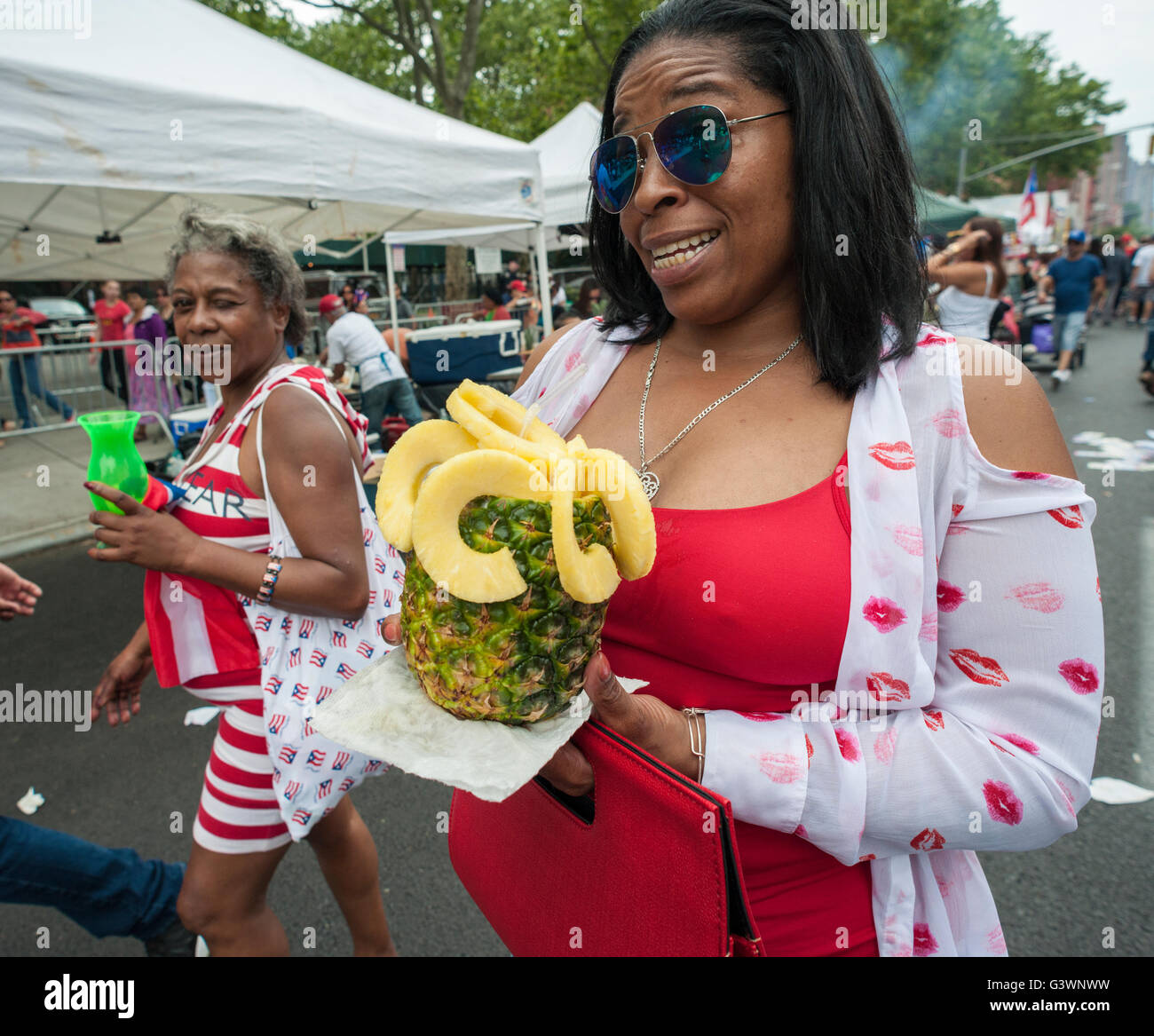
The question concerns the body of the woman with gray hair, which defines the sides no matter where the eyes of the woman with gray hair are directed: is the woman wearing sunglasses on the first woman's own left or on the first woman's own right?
on the first woman's own left

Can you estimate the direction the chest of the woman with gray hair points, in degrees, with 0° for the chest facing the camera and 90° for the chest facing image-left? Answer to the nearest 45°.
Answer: approximately 45°

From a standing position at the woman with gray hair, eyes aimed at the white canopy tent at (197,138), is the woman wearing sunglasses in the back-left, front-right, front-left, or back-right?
back-right

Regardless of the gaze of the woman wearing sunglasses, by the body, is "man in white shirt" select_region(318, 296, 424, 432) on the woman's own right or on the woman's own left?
on the woman's own right

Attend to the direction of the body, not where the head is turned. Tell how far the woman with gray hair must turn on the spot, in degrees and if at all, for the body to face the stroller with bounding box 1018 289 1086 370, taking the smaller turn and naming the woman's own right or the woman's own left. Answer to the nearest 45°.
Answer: approximately 180°

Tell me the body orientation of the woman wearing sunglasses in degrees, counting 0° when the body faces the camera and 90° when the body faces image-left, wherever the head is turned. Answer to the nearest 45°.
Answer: approximately 45°
